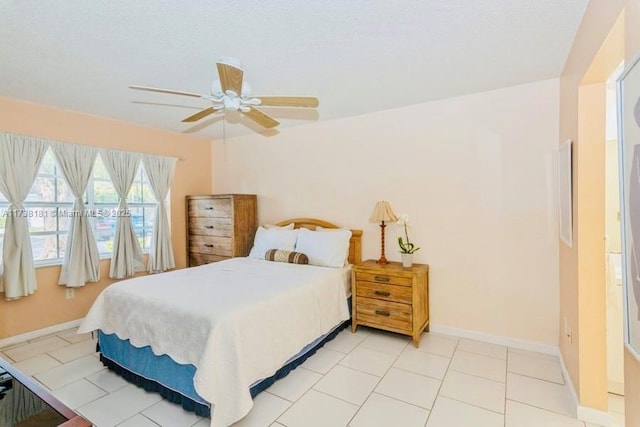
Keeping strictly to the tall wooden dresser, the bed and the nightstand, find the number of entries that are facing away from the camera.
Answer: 0

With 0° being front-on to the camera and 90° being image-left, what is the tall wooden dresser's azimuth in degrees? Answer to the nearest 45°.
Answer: approximately 45°

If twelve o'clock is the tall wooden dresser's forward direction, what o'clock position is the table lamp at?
The table lamp is roughly at 9 o'clock from the tall wooden dresser.

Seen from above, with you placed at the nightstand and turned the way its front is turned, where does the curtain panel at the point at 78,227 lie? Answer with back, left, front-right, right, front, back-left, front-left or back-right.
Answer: front-right

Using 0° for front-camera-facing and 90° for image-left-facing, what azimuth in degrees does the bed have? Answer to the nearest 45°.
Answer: approximately 45°

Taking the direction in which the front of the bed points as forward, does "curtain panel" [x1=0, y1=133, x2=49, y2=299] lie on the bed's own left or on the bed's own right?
on the bed's own right

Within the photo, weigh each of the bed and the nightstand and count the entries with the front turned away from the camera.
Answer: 0

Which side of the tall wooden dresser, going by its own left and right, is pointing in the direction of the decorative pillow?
left

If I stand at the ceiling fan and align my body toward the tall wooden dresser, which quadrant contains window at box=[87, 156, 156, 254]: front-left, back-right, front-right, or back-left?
front-left

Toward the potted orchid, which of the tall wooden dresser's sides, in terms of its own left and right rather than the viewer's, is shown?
left

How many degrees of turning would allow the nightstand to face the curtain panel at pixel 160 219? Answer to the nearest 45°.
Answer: approximately 45° to its right

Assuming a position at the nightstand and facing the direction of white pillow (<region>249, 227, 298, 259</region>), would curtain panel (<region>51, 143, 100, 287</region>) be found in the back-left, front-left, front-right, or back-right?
front-left

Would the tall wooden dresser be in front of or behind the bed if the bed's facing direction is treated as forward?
behind

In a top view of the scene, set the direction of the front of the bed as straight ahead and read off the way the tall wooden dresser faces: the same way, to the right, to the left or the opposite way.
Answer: the same way

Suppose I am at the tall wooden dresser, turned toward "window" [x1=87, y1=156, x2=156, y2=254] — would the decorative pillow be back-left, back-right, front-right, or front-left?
back-left

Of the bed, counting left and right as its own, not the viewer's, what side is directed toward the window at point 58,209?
right
